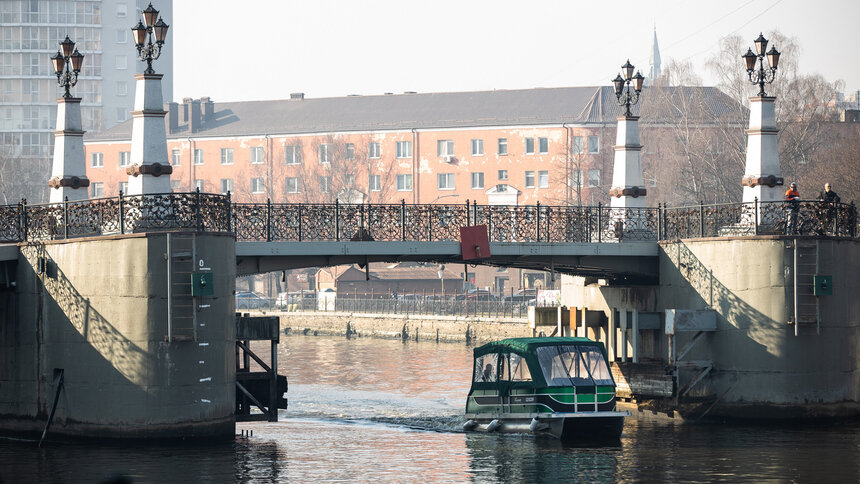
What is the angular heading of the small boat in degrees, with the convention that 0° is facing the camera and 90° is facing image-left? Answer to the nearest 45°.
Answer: approximately 315°

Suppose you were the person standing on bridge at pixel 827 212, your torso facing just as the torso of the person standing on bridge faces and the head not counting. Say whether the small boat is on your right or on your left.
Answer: on your right

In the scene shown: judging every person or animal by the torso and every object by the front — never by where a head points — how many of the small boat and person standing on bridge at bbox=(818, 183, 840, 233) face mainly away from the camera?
0

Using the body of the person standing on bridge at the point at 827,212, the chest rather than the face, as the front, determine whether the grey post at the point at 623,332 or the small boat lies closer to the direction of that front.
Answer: the small boat

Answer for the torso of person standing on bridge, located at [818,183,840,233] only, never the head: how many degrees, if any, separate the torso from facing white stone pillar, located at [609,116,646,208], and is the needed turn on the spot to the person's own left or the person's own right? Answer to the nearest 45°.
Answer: approximately 135° to the person's own right

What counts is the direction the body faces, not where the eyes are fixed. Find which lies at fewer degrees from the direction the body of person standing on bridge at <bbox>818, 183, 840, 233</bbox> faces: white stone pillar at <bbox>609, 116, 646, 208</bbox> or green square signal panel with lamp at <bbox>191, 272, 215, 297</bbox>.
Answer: the green square signal panel with lamp

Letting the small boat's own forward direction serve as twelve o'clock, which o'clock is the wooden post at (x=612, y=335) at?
The wooden post is roughly at 8 o'clock from the small boat.

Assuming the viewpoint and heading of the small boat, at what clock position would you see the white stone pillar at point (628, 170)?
The white stone pillar is roughly at 8 o'clock from the small boat.

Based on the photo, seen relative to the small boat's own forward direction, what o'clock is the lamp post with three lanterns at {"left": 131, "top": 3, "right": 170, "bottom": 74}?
The lamp post with three lanterns is roughly at 4 o'clock from the small boat.
